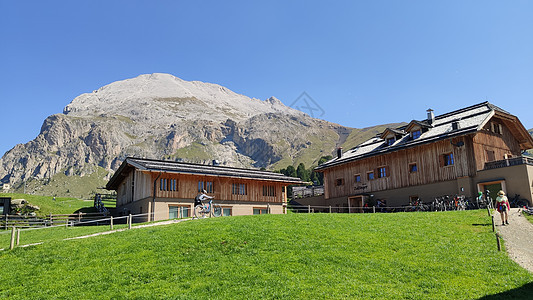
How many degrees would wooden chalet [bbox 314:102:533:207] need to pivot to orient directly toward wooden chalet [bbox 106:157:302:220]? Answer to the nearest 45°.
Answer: approximately 45° to its right

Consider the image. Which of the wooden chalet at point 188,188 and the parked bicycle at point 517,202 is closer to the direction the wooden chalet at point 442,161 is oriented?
the wooden chalet

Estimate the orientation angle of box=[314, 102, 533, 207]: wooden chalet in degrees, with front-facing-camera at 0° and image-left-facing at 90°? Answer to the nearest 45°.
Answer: approximately 45°

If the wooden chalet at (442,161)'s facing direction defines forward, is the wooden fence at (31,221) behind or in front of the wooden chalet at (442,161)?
in front

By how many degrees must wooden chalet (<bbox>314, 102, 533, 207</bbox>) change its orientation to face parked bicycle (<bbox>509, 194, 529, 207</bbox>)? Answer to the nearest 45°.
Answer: approximately 90° to its left

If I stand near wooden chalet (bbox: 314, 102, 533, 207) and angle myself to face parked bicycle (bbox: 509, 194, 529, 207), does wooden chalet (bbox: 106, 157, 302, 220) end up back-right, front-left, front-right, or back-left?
back-right
